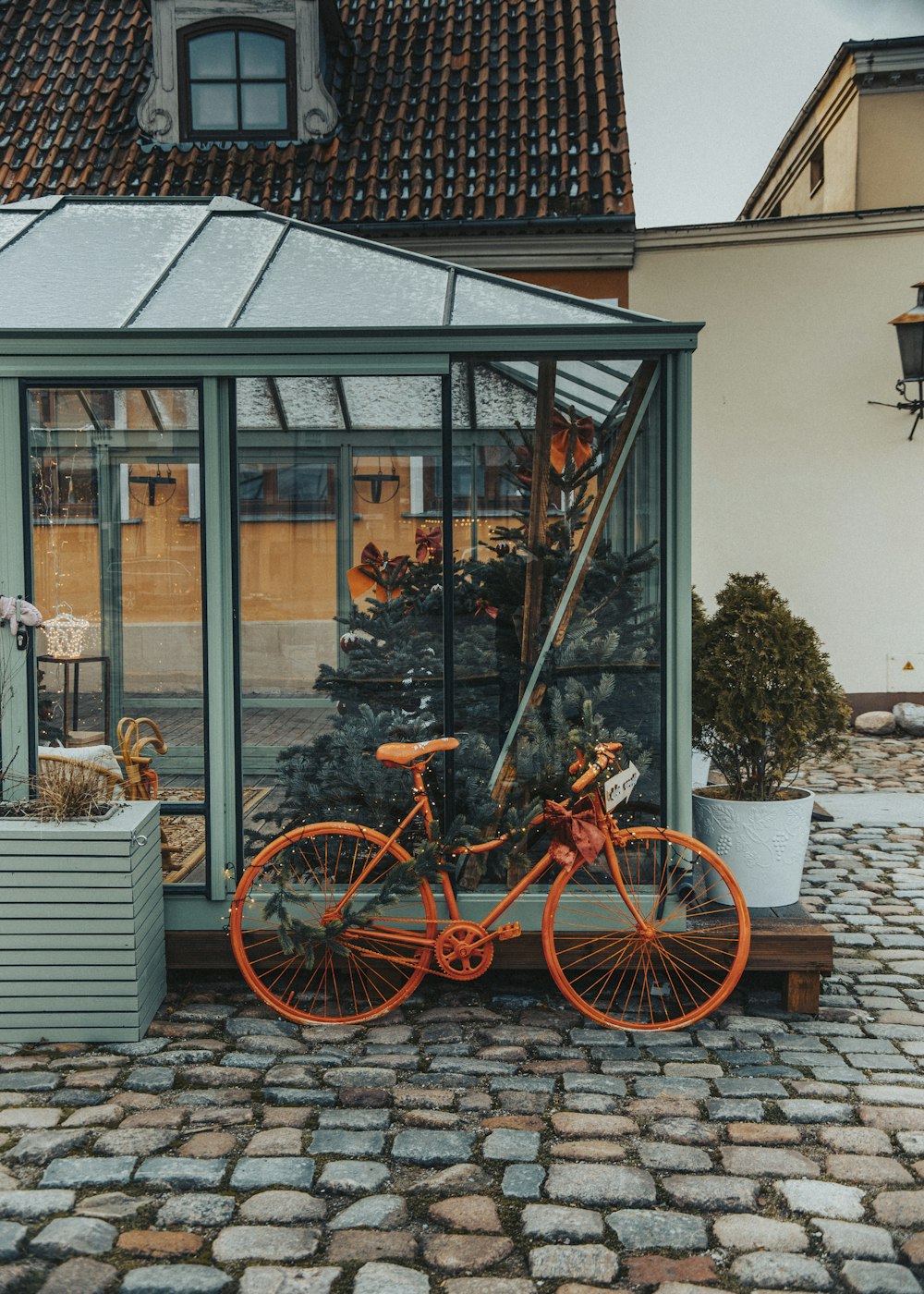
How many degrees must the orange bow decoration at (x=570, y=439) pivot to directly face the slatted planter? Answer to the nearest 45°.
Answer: approximately 45° to its right

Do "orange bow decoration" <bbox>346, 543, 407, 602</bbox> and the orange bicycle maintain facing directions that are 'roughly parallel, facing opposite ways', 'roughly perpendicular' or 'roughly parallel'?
roughly perpendicular

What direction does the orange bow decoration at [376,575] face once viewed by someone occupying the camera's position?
facing the viewer

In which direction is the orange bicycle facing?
to the viewer's right

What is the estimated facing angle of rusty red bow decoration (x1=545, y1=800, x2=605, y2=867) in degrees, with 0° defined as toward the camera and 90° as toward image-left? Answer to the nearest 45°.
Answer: approximately 0°

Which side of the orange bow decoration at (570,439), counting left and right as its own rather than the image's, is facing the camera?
front

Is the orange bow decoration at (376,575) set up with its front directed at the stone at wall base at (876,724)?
no

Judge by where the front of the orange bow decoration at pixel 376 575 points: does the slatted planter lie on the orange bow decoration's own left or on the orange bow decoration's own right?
on the orange bow decoration's own right

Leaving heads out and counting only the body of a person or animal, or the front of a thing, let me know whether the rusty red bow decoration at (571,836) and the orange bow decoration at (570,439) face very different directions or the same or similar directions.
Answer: same or similar directions

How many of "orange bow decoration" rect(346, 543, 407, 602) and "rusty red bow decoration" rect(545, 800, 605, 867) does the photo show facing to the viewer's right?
0

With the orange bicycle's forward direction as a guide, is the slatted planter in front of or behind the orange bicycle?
behind

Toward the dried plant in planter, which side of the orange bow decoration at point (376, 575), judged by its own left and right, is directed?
right

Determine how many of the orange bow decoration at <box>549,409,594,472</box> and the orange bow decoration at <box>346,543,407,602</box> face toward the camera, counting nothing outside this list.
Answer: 2

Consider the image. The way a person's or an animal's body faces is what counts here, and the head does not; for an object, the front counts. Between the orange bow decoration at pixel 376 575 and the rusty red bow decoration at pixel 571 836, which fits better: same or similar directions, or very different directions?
same or similar directions
